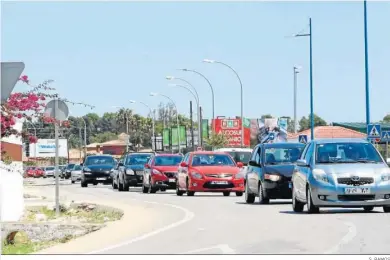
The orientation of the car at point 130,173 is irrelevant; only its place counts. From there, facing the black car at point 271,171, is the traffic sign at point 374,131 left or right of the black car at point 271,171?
left

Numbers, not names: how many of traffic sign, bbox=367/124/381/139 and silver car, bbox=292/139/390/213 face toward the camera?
2

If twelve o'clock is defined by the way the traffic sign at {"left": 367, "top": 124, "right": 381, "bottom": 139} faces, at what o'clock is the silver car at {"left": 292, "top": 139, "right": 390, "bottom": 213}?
The silver car is roughly at 12 o'clock from the traffic sign.

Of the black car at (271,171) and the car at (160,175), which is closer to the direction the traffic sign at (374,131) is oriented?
the black car

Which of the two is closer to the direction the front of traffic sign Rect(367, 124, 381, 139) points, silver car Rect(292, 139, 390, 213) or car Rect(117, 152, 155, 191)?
the silver car

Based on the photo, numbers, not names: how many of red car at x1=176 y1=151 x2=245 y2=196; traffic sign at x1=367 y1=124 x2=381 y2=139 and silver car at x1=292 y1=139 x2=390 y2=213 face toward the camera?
3

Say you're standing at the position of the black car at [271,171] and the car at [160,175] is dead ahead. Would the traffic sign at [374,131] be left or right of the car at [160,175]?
right

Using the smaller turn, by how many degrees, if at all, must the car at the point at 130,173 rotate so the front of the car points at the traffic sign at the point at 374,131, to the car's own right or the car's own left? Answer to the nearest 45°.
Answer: approximately 45° to the car's own left

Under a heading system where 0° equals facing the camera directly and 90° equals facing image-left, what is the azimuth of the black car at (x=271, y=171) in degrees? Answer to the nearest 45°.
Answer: approximately 315°

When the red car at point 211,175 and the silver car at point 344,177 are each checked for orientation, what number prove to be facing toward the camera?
2

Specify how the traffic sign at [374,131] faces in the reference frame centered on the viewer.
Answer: facing the viewer

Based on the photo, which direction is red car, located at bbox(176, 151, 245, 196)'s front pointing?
toward the camera

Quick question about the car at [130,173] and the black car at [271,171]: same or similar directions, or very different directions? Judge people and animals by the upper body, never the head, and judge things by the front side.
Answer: same or similar directions

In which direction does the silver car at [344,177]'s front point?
toward the camera

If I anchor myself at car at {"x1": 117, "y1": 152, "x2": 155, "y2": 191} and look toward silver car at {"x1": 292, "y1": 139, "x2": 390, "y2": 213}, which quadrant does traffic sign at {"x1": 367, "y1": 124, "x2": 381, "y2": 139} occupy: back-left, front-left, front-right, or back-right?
front-left

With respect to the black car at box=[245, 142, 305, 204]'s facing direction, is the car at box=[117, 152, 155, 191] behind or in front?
behind

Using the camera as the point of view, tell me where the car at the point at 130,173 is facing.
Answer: facing the viewer and to the right of the viewer

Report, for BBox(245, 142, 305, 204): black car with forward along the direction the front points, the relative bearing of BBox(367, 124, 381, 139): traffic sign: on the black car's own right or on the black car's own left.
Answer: on the black car's own left

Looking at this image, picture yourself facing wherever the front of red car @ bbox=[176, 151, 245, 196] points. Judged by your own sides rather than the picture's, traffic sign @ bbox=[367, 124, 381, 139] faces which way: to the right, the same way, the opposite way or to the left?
the same way
